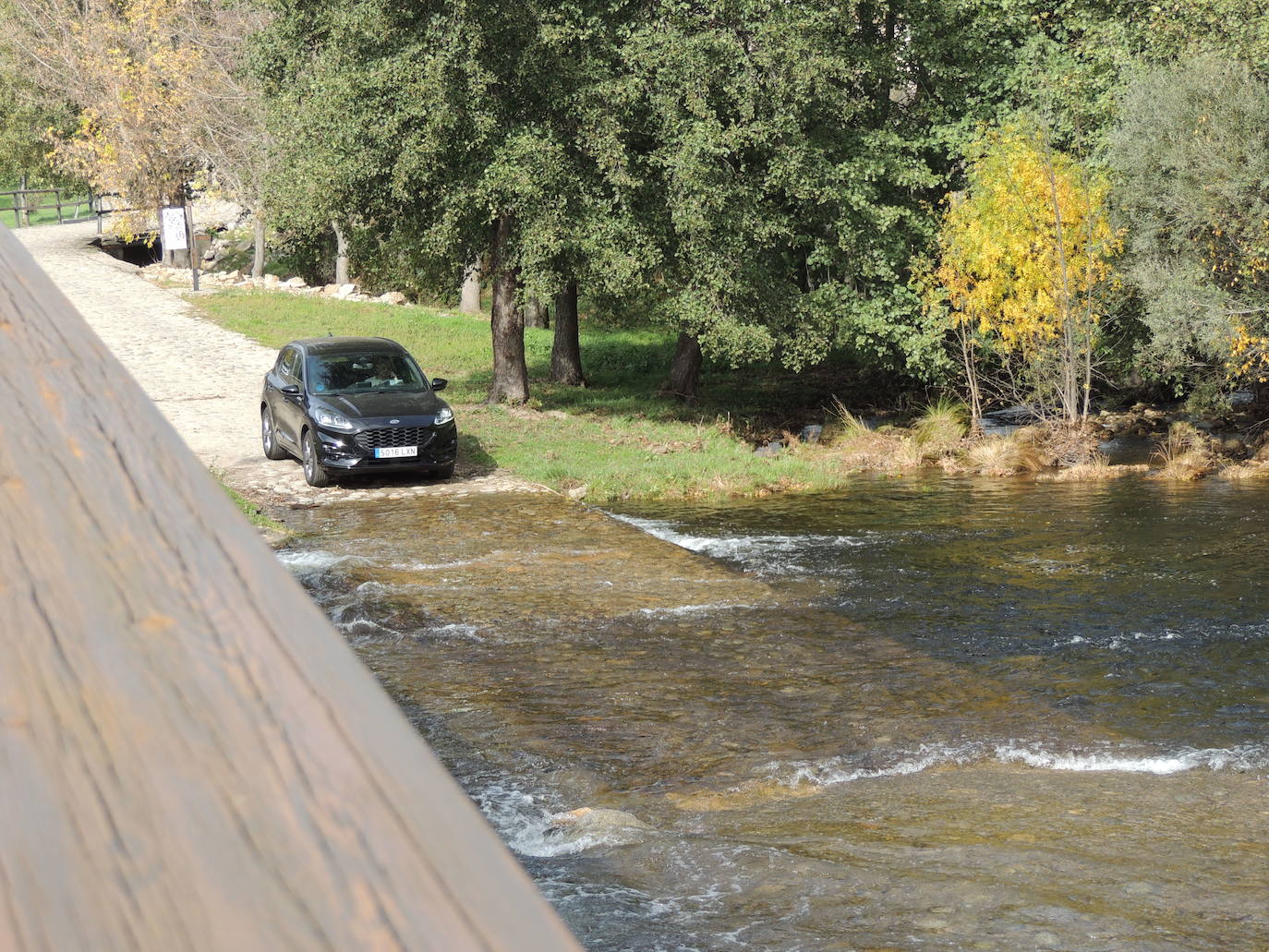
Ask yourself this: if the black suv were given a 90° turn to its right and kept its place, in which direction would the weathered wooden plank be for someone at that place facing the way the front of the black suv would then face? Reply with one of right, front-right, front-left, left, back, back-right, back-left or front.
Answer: front-left

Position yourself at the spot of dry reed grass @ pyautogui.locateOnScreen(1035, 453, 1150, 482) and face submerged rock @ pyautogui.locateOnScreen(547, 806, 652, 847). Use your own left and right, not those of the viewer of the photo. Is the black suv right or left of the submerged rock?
right

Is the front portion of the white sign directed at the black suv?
yes

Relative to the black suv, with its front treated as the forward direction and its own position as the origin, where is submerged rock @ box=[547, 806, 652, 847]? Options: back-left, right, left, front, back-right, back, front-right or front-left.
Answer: front-right

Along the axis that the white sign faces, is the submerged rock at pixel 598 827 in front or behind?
in front

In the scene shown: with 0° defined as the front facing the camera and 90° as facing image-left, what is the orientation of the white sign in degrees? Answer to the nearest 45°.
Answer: approximately 0°

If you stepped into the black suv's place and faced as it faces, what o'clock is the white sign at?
The white sign is roughly at 7 o'clock from the black suv.

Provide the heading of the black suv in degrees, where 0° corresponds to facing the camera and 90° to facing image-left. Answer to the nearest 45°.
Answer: approximately 315°

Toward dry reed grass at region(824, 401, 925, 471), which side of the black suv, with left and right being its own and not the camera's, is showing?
left

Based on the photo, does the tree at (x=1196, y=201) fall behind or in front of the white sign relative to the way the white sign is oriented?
in front

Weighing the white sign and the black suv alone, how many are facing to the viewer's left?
0

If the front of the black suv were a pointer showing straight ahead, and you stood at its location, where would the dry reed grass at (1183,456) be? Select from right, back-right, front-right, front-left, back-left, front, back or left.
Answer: front-left

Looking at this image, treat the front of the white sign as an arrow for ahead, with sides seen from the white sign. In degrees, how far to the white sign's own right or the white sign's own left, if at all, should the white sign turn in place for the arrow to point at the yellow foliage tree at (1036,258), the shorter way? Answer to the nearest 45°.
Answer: approximately 45° to the white sign's own left
